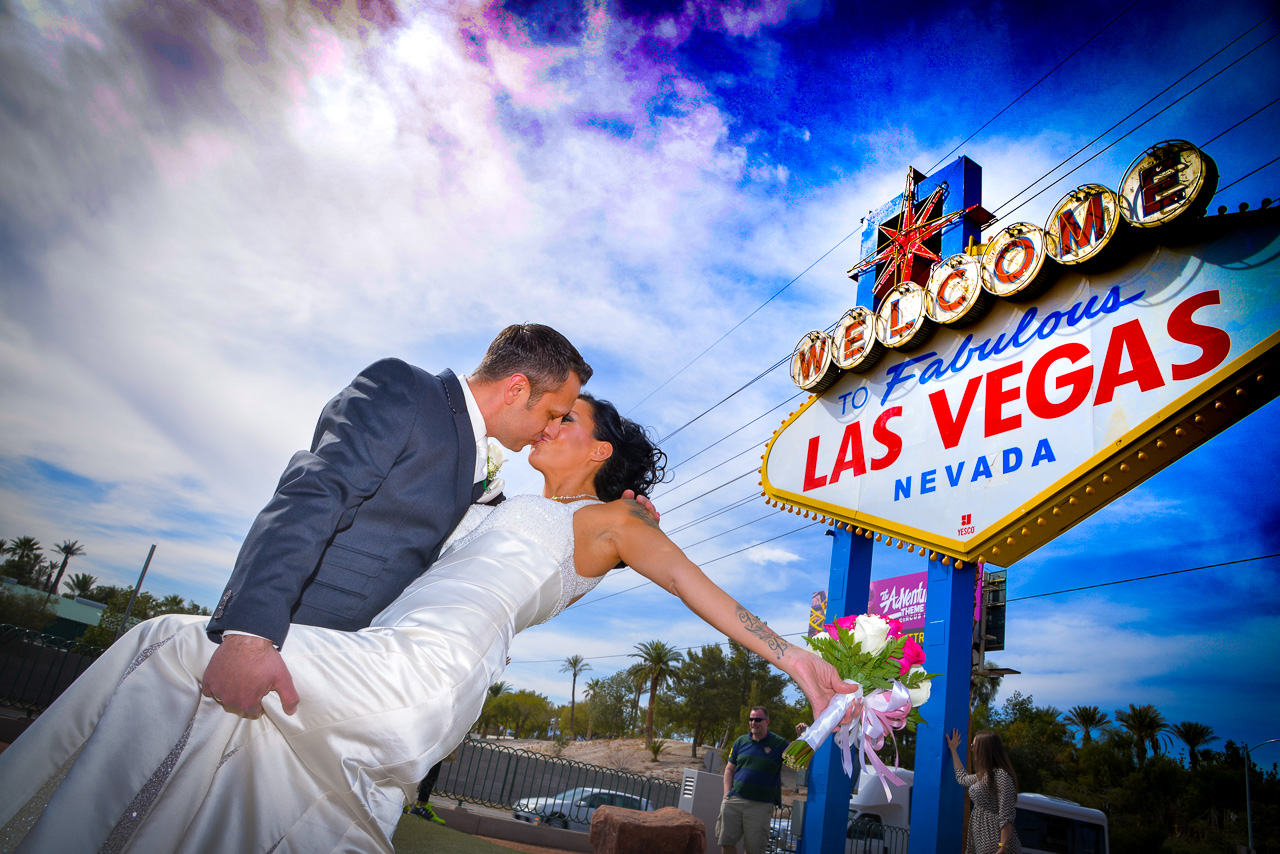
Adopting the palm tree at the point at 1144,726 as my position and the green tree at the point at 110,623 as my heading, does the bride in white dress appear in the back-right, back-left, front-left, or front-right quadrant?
front-left

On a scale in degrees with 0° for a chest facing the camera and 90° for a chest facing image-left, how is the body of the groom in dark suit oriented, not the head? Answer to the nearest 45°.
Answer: approximately 270°

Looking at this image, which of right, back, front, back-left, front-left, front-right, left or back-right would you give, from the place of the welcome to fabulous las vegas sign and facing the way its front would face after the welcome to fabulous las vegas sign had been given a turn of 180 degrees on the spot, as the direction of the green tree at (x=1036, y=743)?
front-left

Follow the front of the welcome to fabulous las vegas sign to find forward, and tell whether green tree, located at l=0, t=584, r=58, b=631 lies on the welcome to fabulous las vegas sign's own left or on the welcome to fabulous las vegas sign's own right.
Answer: on the welcome to fabulous las vegas sign's own right

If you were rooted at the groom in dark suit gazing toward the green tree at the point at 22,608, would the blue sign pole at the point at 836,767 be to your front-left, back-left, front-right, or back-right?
front-right

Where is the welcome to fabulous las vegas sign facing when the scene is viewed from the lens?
facing the viewer and to the left of the viewer

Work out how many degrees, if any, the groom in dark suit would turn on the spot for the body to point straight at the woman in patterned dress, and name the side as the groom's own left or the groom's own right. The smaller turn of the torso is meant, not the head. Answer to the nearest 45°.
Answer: approximately 45° to the groom's own left

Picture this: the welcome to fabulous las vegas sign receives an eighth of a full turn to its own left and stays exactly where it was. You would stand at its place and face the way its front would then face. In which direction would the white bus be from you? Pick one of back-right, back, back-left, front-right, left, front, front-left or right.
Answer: back

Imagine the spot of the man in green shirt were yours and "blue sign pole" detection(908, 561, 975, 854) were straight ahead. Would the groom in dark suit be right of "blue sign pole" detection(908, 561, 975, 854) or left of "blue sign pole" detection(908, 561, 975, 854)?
right
